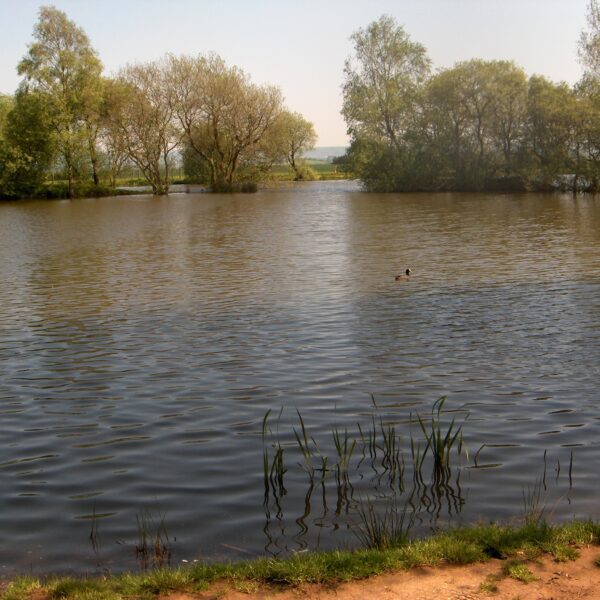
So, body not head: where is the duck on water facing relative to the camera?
to the viewer's right

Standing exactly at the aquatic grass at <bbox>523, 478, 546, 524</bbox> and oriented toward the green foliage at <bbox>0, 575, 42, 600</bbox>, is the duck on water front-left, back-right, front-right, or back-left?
back-right

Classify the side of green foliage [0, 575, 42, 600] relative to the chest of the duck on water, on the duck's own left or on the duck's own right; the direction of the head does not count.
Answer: on the duck's own right

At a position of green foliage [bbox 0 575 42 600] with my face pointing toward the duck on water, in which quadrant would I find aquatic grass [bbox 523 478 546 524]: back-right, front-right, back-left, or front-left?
front-right

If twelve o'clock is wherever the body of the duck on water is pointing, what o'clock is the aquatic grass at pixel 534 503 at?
The aquatic grass is roughly at 3 o'clock from the duck on water.
